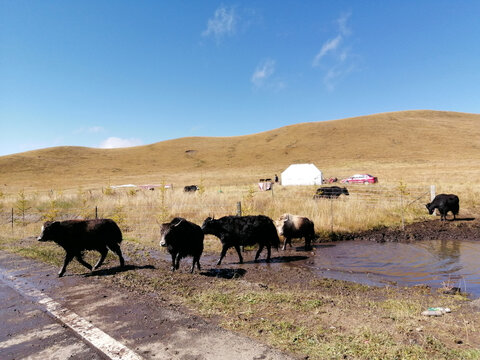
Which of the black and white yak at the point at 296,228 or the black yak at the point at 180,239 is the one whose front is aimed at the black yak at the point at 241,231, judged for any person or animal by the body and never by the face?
the black and white yak at the point at 296,228

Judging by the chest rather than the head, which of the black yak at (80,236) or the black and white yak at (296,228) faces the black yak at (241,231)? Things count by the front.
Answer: the black and white yak at (296,228)

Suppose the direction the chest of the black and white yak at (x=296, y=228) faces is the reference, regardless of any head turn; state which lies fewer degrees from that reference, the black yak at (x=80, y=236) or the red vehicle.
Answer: the black yak

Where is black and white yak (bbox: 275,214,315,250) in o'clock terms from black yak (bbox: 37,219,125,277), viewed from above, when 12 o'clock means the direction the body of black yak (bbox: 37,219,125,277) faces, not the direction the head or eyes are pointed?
black and white yak (bbox: 275,214,315,250) is roughly at 6 o'clock from black yak (bbox: 37,219,125,277).

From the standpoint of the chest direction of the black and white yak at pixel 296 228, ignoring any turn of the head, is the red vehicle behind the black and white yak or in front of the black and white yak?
behind

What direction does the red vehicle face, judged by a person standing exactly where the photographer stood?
facing to the left of the viewer

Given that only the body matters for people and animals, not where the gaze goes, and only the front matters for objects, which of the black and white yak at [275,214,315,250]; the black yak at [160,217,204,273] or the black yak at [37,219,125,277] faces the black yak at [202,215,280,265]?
the black and white yak at [275,214,315,250]

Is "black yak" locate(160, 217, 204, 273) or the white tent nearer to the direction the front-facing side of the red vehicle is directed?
the white tent

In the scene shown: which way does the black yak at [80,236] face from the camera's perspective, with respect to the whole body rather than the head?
to the viewer's left

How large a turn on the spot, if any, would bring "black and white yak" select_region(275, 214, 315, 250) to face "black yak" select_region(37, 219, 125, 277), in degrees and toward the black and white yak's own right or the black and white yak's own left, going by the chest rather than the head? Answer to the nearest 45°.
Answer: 0° — it already faces it

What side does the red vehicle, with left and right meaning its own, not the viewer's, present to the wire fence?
left
